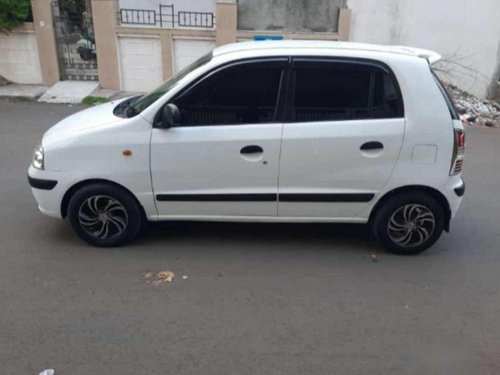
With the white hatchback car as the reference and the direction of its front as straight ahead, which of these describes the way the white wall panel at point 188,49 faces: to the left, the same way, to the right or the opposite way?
to the left

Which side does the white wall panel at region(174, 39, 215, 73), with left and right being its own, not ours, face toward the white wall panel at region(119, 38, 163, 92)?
right

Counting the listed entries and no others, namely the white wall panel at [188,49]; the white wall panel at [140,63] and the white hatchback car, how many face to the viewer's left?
1

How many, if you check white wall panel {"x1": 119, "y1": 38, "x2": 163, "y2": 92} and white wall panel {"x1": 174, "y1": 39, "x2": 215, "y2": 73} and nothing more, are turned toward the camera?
2

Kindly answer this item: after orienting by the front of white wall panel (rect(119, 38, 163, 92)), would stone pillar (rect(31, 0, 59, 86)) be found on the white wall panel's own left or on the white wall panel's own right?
on the white wall panel's own right

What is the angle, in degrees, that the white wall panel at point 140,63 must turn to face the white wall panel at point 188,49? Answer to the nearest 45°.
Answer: approximately 90° to its left

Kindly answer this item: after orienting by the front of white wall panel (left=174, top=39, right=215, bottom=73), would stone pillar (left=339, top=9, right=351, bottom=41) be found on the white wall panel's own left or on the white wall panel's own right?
on the white wall panel's own left

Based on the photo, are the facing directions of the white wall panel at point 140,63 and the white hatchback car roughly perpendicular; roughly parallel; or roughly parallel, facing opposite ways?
roughly perpendicular

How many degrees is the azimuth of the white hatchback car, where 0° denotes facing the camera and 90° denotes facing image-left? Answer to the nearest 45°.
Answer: approximately 90°

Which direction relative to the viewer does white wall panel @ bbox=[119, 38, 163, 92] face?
toward the camera

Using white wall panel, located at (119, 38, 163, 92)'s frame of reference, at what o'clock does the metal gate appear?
The metal gate is roughly at 4 o'clock from the white wall panel.

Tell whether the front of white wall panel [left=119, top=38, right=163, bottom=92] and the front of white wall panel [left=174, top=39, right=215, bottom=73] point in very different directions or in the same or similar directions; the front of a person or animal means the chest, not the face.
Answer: same or similar directions

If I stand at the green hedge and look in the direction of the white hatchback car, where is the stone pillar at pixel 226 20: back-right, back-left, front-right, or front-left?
front-left

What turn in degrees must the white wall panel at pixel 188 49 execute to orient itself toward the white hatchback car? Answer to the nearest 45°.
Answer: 0° — it already faces it

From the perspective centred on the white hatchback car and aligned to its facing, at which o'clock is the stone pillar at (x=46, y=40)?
The stone pillar is roughly at 2 o'clock from the white hatchback car.
